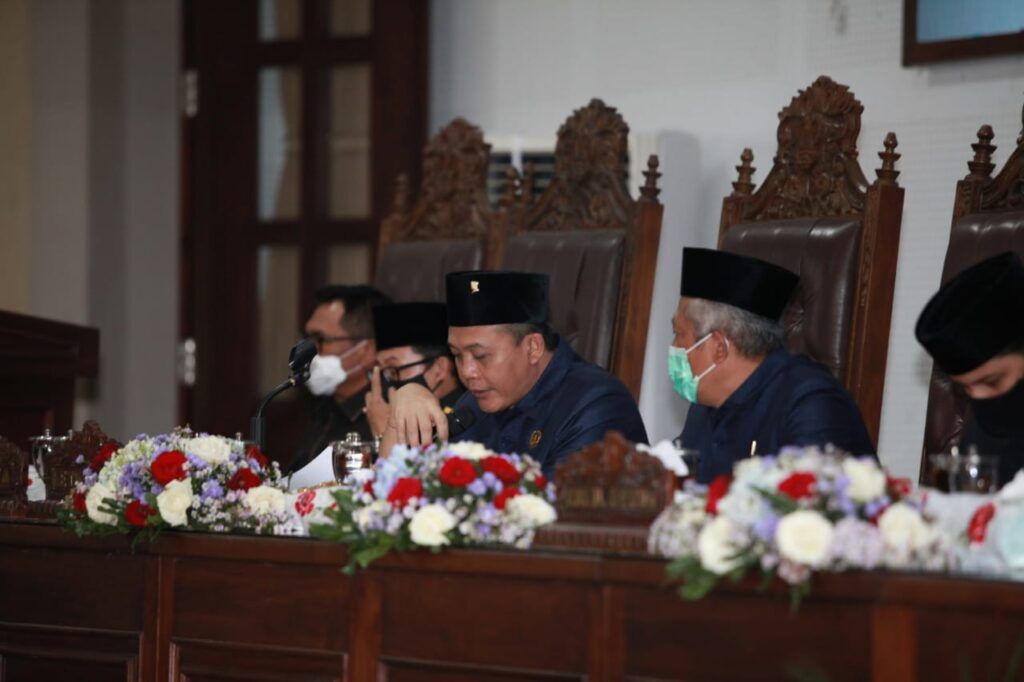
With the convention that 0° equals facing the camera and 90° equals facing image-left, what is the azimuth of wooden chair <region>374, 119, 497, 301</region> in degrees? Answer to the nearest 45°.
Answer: approximately 45°

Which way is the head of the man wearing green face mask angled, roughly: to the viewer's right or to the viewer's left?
to the viewer's left

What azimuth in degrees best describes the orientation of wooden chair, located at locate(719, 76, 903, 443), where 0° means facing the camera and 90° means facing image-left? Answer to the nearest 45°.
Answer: approximately 45°

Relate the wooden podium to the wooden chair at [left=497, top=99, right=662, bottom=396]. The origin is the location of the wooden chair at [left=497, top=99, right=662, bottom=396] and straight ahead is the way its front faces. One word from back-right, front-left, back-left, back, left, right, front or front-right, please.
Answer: front-right

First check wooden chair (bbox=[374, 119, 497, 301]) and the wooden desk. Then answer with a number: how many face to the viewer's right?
0

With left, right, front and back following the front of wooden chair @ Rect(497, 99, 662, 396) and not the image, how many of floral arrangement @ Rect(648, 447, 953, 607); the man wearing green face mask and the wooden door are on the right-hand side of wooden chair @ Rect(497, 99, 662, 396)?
1

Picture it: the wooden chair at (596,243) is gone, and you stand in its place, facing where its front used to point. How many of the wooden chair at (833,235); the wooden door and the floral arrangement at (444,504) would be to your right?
1

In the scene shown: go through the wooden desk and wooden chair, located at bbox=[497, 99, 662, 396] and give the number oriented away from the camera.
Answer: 0

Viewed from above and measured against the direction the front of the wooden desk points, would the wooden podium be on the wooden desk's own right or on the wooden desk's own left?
on the wooden desk's own right
